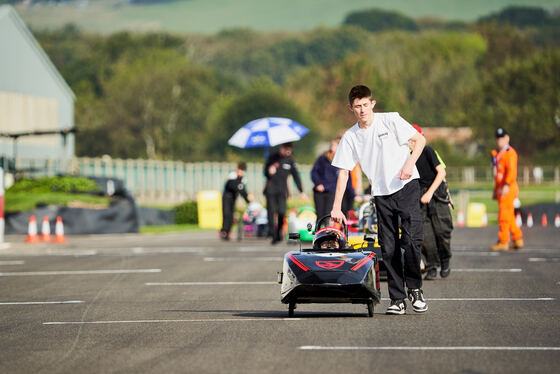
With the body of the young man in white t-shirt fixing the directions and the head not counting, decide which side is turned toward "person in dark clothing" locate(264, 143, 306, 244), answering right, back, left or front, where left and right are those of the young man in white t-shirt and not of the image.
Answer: back

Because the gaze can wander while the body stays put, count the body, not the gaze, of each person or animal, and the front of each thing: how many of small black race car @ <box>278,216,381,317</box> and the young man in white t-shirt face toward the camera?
2

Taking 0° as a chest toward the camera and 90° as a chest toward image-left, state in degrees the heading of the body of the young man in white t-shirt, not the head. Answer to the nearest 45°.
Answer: approximately 0°

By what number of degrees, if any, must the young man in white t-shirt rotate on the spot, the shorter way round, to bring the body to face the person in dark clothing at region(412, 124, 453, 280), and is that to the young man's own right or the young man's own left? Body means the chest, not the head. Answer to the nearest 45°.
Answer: approximately 180°

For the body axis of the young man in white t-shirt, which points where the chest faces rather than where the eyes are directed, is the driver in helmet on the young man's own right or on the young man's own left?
on the young man's own right

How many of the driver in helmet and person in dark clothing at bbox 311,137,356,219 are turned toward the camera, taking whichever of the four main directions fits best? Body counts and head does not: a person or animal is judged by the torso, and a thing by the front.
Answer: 2

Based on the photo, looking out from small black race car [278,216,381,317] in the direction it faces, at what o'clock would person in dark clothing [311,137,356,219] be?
The person in dark clothing is roughly at 6 o'clock from the small black race car.

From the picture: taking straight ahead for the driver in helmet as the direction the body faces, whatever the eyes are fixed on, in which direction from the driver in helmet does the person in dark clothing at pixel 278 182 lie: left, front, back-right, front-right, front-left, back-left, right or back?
back
